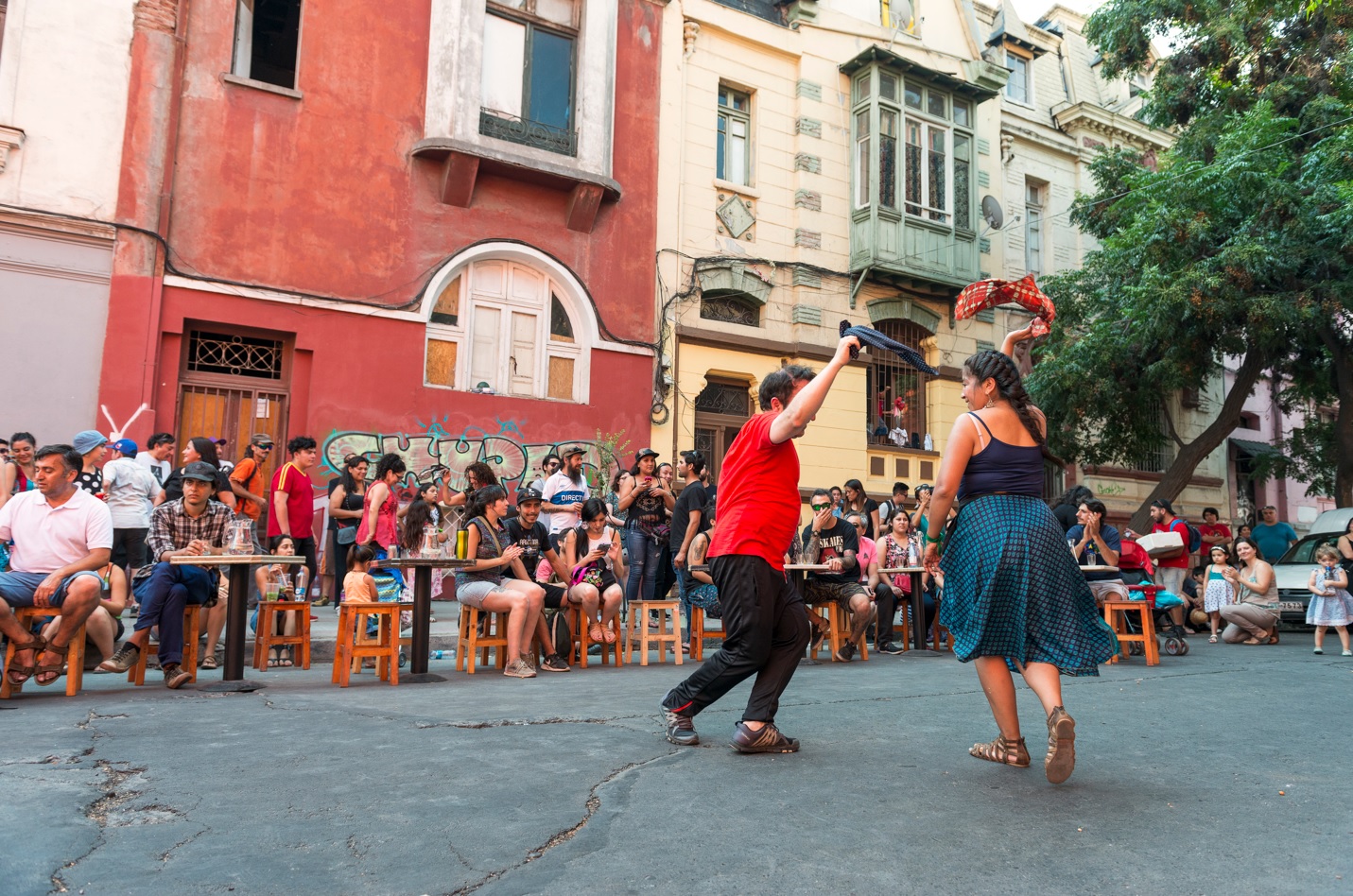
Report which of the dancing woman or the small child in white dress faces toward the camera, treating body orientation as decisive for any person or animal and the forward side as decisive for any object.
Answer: the small child in white dress

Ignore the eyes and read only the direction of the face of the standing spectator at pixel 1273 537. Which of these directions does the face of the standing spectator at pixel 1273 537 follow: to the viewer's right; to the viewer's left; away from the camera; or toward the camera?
toward the camera

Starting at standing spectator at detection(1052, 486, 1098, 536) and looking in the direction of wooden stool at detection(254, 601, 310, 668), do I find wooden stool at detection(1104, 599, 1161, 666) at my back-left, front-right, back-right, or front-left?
front-left

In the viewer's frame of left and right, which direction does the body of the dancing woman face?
facing away from the viewer and to the left of the viewer

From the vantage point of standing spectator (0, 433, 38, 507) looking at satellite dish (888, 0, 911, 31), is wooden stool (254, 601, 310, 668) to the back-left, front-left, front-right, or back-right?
front-right

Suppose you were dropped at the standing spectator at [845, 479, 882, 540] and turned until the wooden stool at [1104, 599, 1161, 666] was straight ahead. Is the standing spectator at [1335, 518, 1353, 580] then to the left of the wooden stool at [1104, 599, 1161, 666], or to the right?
left

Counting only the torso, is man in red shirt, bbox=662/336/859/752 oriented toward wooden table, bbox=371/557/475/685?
no

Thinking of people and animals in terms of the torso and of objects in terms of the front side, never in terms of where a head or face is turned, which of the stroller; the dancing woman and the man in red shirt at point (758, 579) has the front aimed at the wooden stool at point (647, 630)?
the dancing woman

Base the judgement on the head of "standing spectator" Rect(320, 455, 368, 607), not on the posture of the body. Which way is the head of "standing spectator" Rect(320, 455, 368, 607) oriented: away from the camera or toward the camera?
toward the camera

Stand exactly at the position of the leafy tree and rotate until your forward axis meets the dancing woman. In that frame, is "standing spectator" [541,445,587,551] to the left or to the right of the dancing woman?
right

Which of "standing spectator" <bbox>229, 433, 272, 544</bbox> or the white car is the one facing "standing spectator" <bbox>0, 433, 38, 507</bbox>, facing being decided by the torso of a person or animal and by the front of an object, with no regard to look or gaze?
the white car

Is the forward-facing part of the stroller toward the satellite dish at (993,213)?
no

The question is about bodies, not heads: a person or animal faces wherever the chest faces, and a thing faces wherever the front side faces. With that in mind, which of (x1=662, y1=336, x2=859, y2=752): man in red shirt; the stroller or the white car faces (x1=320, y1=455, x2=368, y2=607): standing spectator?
the white car

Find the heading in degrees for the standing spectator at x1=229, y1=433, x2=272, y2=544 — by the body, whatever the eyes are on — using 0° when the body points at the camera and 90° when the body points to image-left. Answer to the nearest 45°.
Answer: approximately 315°
